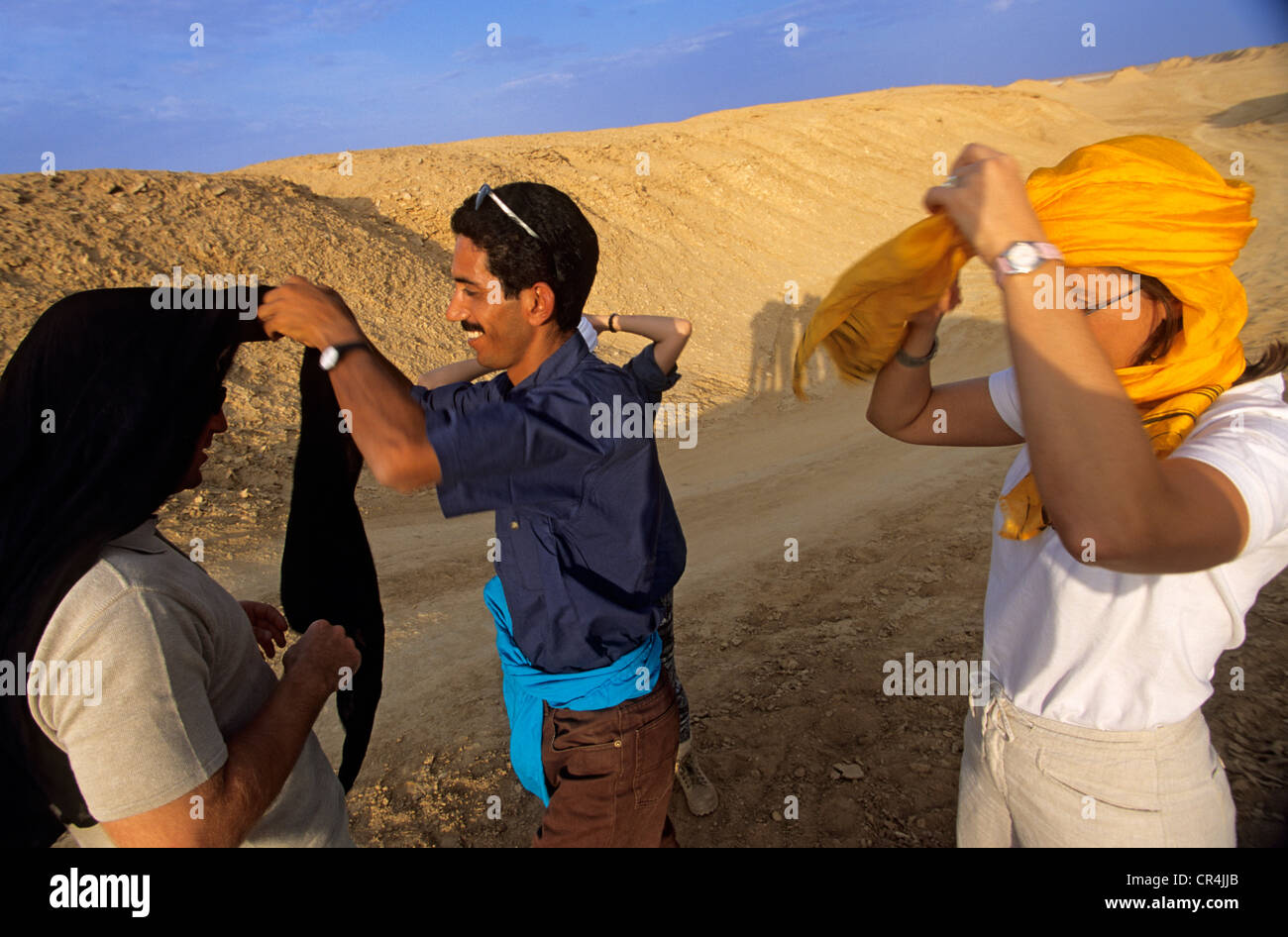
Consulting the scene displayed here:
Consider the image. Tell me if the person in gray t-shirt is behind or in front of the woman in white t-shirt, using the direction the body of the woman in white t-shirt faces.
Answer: in front

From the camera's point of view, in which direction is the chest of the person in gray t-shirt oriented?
to the viewer's right

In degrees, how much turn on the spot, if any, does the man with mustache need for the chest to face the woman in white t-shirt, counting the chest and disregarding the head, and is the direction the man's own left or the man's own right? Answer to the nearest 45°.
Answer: approximately 135° to the man's own left

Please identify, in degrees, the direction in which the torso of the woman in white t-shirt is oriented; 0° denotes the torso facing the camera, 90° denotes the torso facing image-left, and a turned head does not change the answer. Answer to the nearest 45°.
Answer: approximately 45°

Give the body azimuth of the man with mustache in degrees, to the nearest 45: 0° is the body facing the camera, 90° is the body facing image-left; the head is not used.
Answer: approximately 90°

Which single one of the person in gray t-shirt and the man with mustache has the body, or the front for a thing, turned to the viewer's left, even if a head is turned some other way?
the man with mustache

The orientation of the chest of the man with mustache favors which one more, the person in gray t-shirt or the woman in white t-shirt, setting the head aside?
the person in gray t-shirt

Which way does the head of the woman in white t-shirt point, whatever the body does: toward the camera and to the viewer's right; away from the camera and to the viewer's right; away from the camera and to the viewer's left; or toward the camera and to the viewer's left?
toward the camera and to the viewer's left

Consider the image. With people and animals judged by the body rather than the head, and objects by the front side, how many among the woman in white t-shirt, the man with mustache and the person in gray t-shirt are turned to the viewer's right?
1
